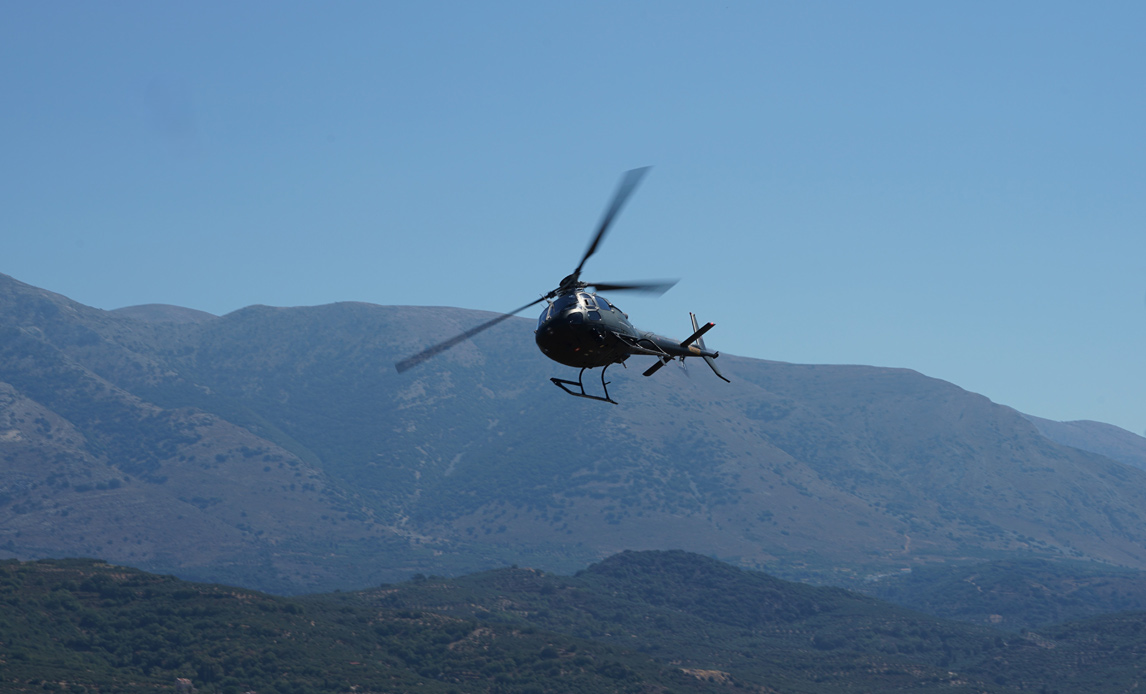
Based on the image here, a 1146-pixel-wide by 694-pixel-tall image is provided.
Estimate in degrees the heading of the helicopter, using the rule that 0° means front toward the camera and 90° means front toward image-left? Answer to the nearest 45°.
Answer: approximately 45°
